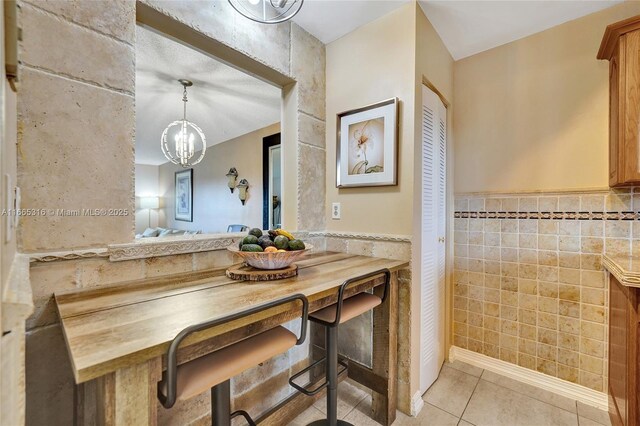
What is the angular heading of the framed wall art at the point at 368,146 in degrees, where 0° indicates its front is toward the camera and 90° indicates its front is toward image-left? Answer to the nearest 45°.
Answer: approximately 45°

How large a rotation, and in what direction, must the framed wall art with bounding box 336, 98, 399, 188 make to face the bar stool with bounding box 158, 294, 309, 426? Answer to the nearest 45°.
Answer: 0° — it already faces it
